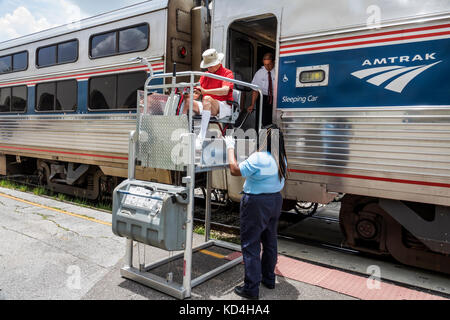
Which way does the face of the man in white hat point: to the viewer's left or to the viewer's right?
to the viewer's left

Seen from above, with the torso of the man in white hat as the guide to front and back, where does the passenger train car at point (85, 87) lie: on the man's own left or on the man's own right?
on the man's own right

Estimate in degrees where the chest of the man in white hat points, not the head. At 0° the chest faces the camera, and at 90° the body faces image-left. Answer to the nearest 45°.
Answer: approximately 45°

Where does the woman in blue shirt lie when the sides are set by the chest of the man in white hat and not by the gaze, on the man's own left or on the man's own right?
on the man's own left
